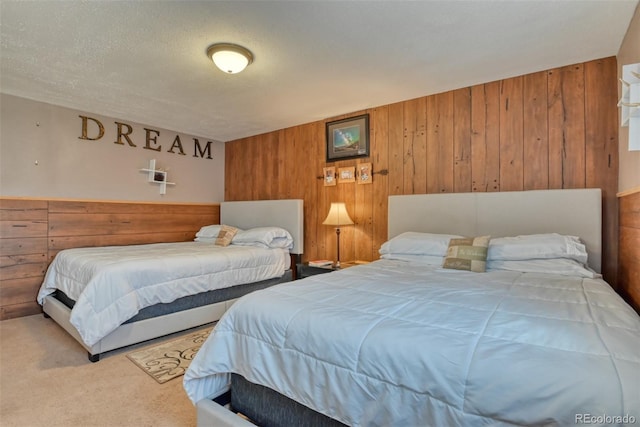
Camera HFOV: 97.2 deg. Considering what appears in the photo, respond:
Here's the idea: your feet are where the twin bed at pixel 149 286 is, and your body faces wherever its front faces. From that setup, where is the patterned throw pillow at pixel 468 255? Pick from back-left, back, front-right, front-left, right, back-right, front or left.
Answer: left

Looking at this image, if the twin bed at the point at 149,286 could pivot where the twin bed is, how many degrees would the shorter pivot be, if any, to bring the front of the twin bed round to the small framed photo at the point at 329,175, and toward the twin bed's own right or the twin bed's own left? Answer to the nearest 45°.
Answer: approximately 135° to the twin bed's own left

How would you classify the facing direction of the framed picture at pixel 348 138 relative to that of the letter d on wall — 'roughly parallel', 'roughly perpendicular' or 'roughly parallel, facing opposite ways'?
roughly perpendicular

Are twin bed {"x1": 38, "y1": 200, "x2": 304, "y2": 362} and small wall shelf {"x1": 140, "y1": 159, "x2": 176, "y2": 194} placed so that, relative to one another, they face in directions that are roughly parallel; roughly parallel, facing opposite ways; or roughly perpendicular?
roughly perpendicular

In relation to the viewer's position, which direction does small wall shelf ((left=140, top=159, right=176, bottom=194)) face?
facing the viewer and to the right of the viewer

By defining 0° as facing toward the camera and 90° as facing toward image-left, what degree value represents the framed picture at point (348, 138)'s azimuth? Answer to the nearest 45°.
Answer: approximately 45°

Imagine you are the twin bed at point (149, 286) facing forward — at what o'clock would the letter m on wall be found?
The letter m on wall is roughly at 5 o'clock from the twin bed.

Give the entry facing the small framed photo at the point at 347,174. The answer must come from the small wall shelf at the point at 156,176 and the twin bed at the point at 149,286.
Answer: the small wall shelf

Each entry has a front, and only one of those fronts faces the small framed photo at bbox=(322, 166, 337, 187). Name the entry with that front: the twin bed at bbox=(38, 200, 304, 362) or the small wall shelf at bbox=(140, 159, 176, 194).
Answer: the small wall shelf

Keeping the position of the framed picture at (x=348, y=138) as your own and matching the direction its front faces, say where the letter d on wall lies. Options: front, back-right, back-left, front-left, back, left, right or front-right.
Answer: front-right

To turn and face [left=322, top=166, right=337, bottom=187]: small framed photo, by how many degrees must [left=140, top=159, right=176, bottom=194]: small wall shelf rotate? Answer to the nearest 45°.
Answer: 0° — it already faces it

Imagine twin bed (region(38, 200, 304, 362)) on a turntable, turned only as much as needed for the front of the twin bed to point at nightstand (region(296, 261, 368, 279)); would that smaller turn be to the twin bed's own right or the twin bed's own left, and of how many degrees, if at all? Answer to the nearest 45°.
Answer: approximately 135° to the twin bed's own left

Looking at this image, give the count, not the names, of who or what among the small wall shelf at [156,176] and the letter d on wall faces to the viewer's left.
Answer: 0

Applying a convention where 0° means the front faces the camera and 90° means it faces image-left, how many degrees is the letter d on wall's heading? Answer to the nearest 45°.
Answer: approximately 0°
